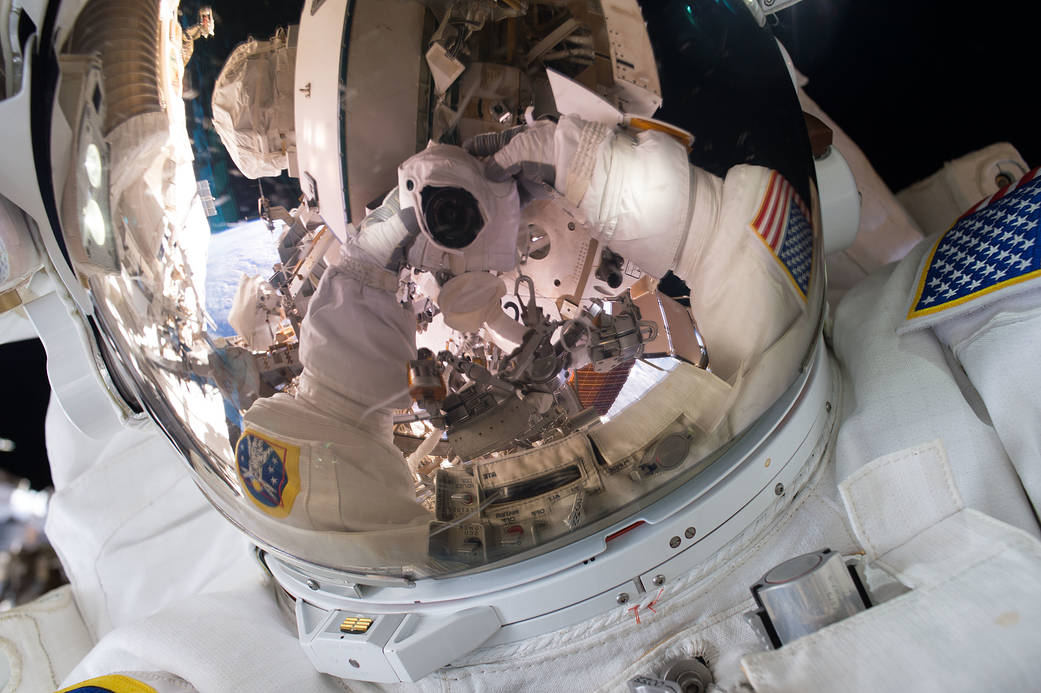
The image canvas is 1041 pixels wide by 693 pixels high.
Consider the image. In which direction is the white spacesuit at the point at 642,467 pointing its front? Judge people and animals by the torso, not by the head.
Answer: toward the camera
